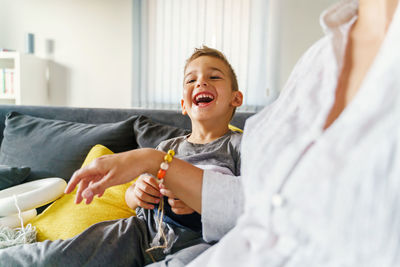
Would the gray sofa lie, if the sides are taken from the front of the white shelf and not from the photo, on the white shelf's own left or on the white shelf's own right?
on the white shelf's own left

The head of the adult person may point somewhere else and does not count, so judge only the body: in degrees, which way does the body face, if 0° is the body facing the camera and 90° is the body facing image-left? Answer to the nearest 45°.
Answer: approximately 45°

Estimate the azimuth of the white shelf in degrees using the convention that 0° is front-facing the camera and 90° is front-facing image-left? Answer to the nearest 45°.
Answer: approximately 45°

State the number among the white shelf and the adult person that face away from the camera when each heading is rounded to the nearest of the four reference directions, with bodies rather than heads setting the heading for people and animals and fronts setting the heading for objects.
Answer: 0

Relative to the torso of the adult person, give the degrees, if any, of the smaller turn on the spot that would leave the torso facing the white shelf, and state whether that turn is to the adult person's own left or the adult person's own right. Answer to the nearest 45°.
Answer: approximately 90° to the adult person's own right

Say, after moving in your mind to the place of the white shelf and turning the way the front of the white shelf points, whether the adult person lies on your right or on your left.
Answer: on your left
